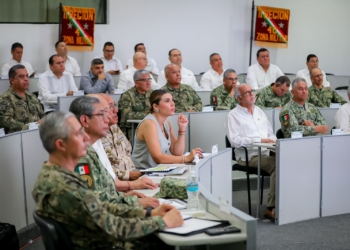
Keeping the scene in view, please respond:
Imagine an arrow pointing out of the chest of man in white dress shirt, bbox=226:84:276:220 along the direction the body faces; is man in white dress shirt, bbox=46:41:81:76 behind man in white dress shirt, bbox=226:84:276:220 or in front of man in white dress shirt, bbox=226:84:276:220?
behind

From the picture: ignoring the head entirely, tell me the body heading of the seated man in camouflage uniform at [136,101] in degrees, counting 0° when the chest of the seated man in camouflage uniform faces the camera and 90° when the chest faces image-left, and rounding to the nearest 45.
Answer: approximately 315°

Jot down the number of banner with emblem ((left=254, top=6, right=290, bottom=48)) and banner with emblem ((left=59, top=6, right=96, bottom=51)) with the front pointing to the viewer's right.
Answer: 0

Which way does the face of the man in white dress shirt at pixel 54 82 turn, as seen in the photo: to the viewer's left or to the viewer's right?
to the viewer's right

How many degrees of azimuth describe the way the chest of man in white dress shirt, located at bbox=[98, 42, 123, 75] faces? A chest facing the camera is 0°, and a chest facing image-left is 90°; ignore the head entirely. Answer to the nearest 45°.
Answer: approximately 315°

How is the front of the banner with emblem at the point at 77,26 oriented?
toward the camera

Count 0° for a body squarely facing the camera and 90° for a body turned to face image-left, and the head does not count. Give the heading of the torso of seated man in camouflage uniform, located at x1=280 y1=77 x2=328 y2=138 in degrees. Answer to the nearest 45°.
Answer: approximately 315°

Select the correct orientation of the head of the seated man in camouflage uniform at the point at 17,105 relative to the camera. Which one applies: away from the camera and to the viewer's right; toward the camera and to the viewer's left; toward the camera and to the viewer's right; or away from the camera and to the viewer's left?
toward the camera and to the viewer's right

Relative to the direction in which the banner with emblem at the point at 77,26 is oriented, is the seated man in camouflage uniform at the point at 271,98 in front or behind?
in front

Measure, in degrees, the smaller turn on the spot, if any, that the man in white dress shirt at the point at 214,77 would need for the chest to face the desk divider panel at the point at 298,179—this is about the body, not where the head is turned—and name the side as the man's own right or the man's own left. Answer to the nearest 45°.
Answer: approximately 45° to the man's own right

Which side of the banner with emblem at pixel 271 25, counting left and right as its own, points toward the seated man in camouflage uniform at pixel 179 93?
front
